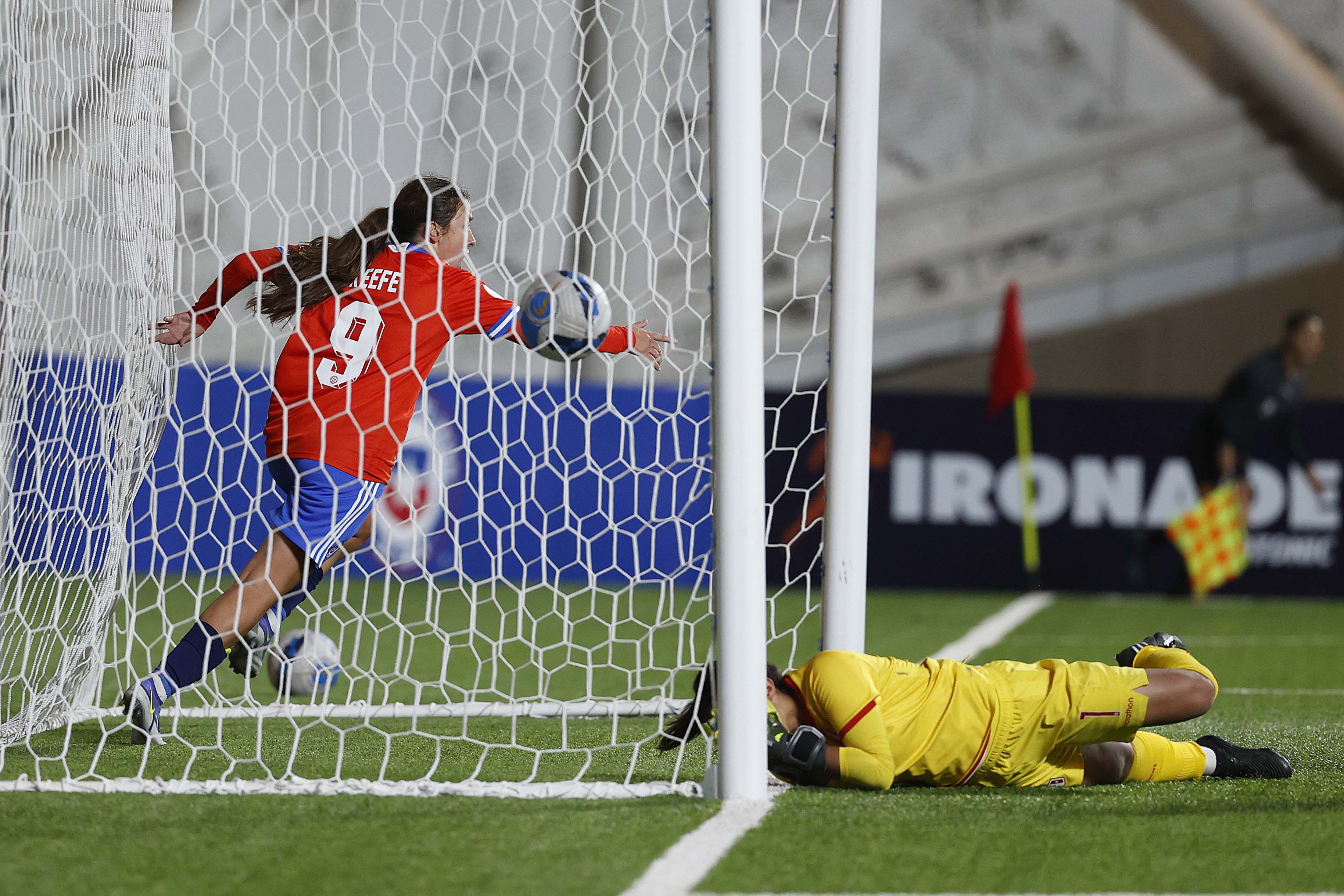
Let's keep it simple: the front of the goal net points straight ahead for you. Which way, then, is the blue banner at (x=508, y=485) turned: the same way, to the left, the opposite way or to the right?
to the right

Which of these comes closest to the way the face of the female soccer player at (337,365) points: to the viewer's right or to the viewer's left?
to the viewer's right

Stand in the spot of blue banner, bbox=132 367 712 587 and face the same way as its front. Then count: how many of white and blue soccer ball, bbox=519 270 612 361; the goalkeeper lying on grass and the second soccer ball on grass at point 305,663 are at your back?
0

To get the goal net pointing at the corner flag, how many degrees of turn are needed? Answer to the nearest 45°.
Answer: approximately 45° to its left

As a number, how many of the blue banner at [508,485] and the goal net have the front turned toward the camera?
1

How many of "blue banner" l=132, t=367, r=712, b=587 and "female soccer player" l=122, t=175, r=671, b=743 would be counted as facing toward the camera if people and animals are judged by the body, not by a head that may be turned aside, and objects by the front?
1

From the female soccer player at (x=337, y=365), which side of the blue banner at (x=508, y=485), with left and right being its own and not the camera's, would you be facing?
front

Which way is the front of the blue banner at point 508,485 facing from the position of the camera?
facing the viewer

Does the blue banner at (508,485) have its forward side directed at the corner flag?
no

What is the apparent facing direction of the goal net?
to the viewer's right

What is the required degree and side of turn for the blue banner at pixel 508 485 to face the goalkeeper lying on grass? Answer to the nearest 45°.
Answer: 0° — it already faces them

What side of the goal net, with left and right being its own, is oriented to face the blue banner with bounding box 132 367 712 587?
left

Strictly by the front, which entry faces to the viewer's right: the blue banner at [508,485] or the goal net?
the goal net

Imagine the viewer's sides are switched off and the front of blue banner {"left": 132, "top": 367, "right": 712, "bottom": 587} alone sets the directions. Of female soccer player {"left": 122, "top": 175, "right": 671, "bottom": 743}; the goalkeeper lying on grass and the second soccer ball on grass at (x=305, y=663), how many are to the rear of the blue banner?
0

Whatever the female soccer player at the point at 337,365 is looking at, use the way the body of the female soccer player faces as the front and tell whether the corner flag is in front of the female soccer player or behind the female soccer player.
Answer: in front

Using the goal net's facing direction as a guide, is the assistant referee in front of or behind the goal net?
in front
